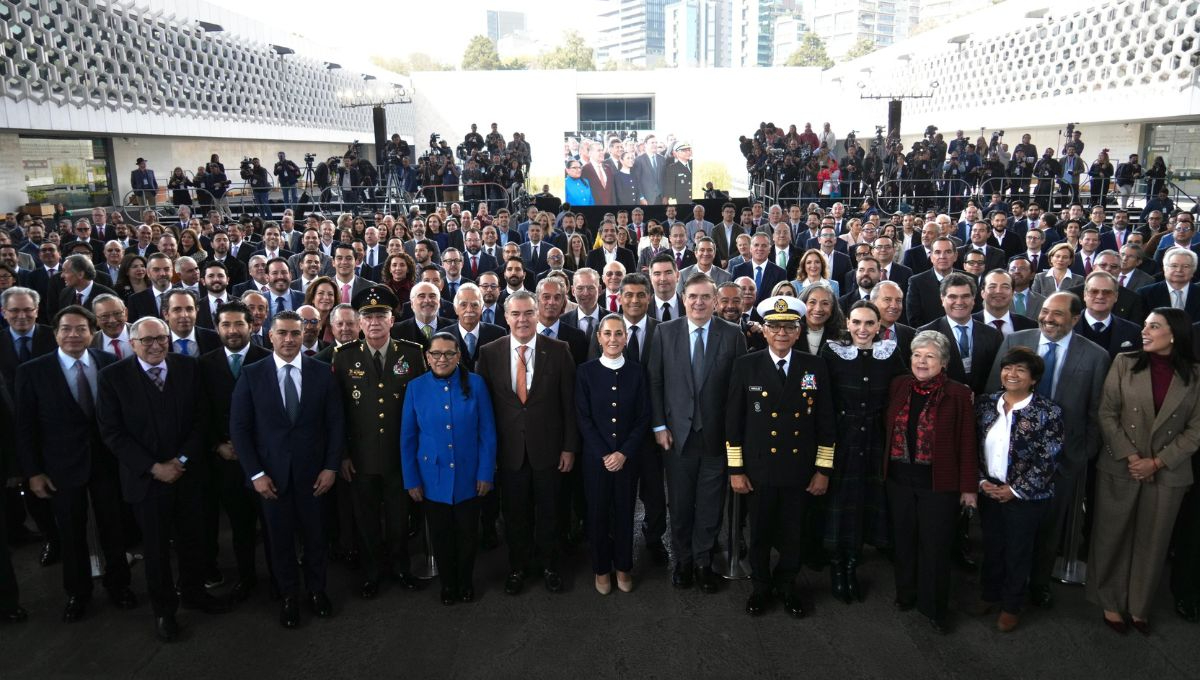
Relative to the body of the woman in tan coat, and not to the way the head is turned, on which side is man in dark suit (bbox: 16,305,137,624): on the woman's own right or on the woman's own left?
on the woman's own right

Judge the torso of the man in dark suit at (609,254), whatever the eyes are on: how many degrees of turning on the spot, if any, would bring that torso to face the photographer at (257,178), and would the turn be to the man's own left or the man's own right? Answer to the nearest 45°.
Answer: approximately 135° to the man's own right

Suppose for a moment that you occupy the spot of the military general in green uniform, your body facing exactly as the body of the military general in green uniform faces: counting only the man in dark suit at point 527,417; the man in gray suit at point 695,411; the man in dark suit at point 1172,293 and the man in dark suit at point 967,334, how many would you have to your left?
4

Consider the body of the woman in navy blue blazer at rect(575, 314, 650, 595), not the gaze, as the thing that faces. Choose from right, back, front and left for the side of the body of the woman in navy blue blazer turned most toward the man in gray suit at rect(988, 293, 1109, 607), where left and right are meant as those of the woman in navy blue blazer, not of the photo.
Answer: left

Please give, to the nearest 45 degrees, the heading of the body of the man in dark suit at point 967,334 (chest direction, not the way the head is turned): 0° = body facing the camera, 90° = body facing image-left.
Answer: approximately 0°

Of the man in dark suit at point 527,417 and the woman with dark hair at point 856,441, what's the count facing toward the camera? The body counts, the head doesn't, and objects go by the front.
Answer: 2

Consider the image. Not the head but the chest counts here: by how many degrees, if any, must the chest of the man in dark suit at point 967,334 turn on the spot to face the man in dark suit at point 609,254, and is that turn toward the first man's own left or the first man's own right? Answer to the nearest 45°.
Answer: approximately 135° to the first man's own right

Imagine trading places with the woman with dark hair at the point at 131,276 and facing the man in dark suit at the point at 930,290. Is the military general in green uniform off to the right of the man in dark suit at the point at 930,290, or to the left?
right
